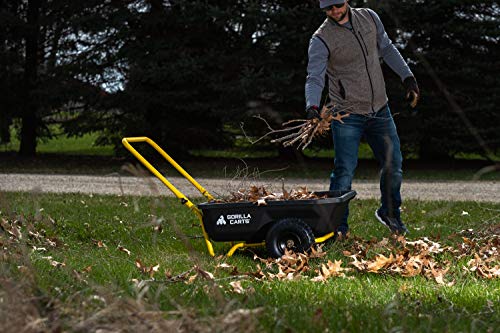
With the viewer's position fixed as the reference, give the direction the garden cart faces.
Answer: facing to the right of the viewer

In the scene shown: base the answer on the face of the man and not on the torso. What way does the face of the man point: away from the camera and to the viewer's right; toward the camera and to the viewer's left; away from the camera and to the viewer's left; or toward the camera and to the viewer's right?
toward the camera and to the viewer's left

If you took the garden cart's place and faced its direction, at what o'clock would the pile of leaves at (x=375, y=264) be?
The pile of leaves is roughly at 1 o'clock from the garden cart.

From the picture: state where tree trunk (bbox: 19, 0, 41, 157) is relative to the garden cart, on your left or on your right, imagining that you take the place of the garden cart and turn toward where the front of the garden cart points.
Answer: on your left

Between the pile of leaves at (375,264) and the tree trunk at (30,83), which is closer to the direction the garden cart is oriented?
the pile of leaves
